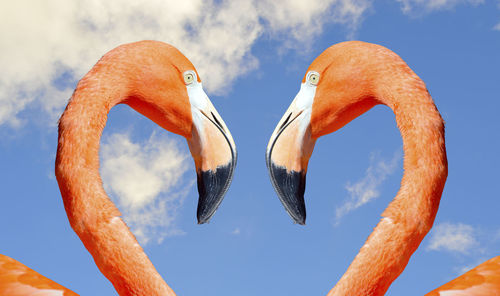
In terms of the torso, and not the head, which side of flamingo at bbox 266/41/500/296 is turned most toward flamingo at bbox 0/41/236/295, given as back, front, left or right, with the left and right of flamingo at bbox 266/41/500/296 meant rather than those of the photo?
front

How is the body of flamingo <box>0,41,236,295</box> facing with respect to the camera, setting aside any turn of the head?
to the viewer's right

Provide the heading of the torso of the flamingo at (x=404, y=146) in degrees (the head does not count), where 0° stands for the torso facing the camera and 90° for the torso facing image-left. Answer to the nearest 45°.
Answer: approximately 90°

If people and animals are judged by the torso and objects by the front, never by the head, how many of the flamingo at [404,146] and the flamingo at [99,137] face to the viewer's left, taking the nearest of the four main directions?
1

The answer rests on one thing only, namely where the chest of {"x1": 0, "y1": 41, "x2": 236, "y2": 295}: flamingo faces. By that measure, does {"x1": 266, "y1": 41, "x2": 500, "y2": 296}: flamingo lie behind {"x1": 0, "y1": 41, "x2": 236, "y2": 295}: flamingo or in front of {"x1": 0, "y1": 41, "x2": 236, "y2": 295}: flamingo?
in front
